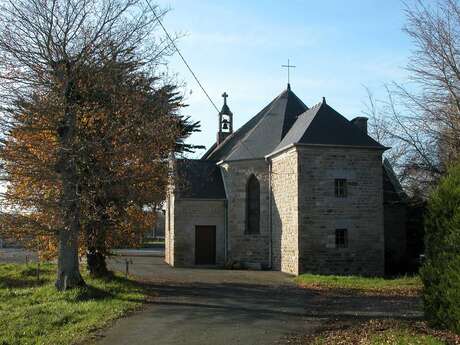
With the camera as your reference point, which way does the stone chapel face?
facing away from the viewer and to the left of the viewer

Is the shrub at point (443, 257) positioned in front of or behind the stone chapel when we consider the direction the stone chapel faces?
behind
